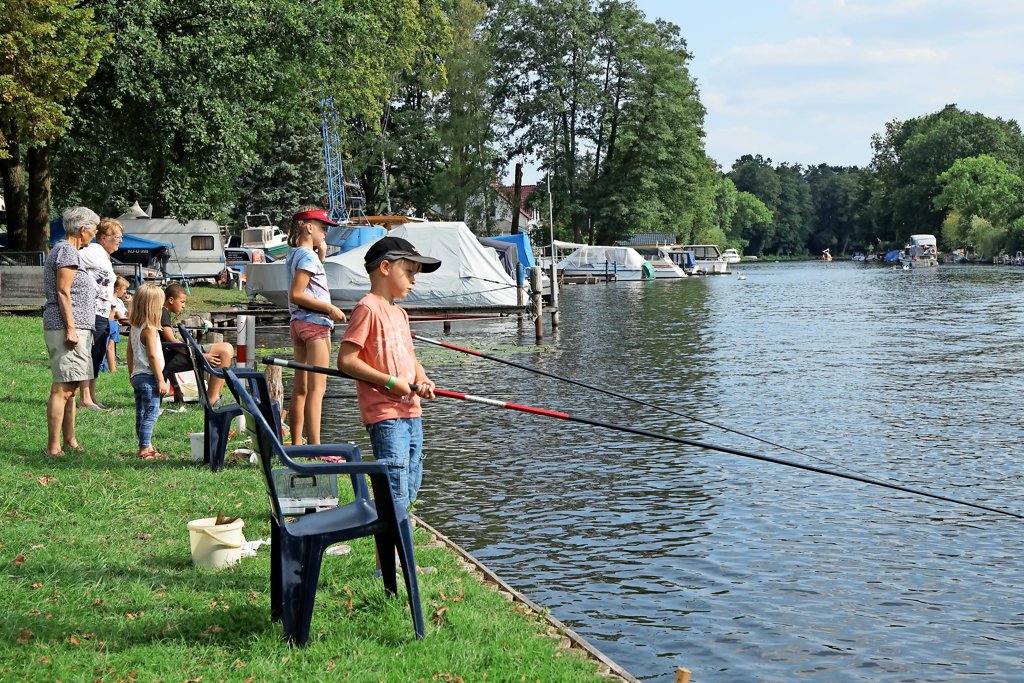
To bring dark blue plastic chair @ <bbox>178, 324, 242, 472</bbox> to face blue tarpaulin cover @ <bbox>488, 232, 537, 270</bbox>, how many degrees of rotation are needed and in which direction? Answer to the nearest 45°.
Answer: approximately 90° to its left

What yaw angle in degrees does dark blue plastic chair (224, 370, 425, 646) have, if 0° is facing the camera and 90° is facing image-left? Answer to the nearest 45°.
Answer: approximately 270°

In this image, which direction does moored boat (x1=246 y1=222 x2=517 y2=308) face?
to the viewer's left

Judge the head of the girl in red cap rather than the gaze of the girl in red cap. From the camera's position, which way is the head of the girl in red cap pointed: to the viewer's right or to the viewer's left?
to the viewer's right

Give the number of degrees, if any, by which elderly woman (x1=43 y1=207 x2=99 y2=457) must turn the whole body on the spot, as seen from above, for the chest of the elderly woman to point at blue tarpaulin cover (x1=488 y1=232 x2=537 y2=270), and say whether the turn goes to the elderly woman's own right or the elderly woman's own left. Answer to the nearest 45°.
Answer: approximately 45° to the elderly woman's own left

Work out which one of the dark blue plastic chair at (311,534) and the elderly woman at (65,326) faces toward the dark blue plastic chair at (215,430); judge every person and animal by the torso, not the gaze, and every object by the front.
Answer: the elderly woman

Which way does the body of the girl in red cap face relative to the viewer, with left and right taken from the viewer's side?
facing to the right of the viewer

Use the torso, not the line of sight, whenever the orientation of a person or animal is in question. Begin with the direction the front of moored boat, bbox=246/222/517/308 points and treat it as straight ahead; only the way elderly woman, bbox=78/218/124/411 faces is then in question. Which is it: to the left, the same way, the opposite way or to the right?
the opposite way

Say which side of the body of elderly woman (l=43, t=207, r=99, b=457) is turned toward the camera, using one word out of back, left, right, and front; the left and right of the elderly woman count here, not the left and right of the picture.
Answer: right

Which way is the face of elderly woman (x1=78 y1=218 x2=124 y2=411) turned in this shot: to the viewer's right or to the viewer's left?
to the viewer's right

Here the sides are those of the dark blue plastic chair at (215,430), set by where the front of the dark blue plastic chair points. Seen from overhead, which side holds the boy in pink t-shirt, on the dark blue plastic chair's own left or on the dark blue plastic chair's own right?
on the dark blue plastic chair's own right
